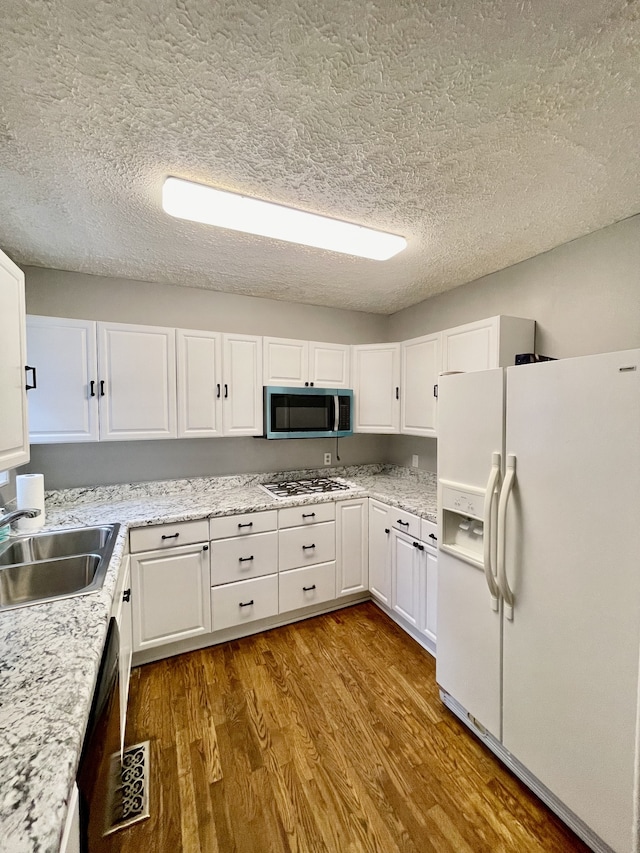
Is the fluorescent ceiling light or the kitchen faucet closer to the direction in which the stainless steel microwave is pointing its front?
the fluorescent ceiling light

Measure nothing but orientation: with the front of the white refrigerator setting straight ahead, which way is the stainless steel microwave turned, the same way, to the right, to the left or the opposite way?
to the left

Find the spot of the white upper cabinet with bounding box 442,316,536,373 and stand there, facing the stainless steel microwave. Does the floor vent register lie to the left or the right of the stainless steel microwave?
left

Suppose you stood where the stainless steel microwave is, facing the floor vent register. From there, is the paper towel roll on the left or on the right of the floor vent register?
right

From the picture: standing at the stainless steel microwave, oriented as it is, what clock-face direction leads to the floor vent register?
The floor vent register is roughly at 1 o'clock from the stainless steel microwave.

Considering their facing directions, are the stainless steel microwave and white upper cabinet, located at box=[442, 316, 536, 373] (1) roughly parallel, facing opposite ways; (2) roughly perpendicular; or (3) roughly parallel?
roughly perpendicular

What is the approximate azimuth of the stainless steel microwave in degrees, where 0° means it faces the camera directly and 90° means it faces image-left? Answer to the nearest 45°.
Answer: approximately 0°

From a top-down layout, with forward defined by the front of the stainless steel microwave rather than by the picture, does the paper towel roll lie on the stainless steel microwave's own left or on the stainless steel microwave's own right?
on the stainless steel microwave's own right

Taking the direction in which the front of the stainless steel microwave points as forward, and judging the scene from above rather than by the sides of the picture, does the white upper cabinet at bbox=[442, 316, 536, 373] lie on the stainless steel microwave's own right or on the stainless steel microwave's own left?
on the stainless steel microwave's own left

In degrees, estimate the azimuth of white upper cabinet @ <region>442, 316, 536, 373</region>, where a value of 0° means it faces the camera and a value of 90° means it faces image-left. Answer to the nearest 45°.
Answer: approximately 45°

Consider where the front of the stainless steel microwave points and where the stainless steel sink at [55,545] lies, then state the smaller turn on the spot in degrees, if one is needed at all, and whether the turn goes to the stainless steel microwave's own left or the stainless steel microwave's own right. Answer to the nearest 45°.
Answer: approximately 45° to the stainless steel microwave's own right

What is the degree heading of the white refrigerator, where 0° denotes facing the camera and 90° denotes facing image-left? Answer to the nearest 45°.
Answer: approximately 45°
